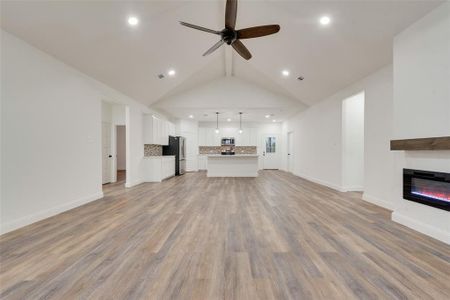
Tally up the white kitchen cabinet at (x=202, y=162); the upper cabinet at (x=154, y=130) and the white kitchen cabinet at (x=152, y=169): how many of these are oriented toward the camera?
1

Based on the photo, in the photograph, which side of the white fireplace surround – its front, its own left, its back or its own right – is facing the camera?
left

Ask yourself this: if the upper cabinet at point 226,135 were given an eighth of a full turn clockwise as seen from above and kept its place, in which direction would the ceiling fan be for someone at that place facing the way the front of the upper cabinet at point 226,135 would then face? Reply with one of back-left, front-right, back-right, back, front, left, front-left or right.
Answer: front-left

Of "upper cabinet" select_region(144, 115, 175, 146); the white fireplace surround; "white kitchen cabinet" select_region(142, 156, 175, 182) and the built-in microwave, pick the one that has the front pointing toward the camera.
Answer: the built-in microwave

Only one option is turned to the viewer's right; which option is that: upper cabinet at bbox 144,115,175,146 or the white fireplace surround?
the upper cabinet

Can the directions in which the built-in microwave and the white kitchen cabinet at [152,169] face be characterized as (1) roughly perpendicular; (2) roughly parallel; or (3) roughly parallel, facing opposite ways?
roughly perpendicular

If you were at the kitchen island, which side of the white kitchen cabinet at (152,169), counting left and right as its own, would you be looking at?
front

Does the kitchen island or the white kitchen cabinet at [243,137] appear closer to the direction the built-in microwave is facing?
the kitchen island

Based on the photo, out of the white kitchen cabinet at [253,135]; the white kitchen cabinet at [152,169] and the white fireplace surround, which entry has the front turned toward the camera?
the white kitchen cabinet at [253,135]

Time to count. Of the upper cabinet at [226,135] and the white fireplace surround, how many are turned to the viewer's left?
1

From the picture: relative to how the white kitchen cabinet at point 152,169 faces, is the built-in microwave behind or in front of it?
in front

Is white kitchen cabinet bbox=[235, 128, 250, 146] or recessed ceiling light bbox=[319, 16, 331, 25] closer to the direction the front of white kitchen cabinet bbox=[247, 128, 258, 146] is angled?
the recessed ceiling light

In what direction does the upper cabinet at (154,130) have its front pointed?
to the viewer's right

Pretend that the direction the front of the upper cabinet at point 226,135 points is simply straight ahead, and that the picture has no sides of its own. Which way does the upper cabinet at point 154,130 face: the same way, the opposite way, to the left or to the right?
to the left

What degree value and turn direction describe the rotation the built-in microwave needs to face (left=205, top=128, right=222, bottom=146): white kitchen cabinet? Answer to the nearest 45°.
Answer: approximately 90° to its right
